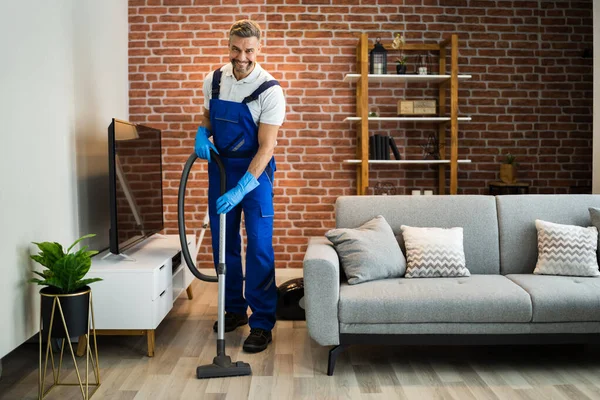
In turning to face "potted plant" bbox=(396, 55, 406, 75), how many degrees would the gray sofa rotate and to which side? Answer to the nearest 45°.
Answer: approximately 180°

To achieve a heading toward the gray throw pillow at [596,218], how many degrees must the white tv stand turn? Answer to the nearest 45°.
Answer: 0° — it already faces it

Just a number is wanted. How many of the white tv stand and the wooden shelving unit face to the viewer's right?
1

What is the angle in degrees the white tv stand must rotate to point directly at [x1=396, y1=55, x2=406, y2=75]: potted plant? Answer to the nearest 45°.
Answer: approximately 45° to its left

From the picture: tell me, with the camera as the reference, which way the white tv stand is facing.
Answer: facing to the right of the viewer

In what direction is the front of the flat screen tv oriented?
to the viewer's right

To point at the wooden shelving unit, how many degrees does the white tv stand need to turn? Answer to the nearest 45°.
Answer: approximately 45° to its left

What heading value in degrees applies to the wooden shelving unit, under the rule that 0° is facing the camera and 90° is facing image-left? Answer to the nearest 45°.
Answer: approximately 0°

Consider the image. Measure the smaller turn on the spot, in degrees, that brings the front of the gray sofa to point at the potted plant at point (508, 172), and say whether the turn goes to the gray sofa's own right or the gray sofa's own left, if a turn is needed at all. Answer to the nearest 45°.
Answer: approximately 180°

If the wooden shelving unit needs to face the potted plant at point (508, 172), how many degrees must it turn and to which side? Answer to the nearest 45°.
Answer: approximately 90° to its left

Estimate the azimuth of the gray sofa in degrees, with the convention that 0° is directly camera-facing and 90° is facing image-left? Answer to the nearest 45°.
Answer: approximately 0°
